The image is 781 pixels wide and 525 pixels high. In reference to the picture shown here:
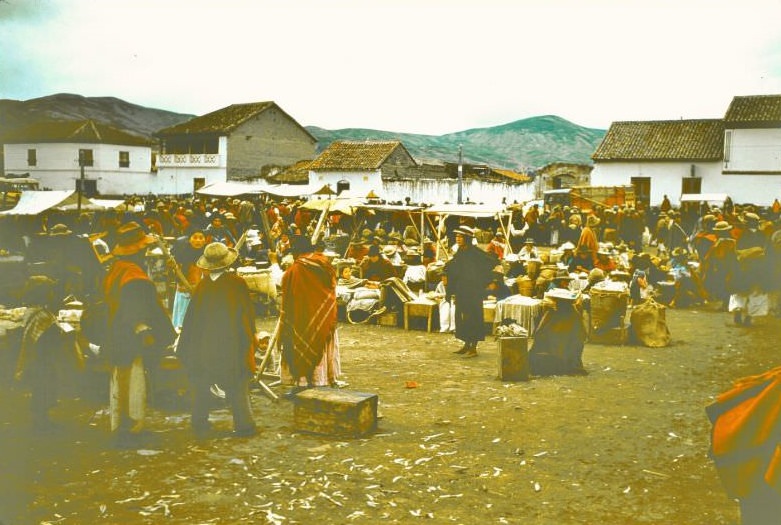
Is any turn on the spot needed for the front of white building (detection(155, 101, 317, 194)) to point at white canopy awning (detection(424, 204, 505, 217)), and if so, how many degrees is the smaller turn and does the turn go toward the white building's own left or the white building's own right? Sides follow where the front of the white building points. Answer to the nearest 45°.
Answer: approximately 45° to the white building's own left

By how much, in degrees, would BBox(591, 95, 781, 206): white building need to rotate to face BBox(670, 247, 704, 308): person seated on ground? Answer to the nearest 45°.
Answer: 0° — it already faces them

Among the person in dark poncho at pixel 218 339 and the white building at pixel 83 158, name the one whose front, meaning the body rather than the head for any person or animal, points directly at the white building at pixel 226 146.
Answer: the person in dark poncho

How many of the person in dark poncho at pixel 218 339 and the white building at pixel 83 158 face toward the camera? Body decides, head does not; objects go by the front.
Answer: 1

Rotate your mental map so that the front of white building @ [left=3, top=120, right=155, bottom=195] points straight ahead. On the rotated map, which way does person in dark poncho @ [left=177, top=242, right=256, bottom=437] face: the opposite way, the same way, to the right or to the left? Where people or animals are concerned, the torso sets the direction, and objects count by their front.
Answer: the opposite way

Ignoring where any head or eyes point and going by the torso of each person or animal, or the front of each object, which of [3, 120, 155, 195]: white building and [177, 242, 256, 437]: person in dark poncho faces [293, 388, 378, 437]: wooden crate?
the white building

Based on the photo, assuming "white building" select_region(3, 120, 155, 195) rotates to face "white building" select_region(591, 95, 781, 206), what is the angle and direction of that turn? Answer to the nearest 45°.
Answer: approximately 90° to its left

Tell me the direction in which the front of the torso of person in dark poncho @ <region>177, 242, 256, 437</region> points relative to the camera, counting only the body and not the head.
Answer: away from the camera

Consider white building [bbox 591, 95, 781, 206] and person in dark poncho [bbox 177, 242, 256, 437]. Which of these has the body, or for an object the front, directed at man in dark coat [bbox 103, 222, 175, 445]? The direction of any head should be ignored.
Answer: the white building
